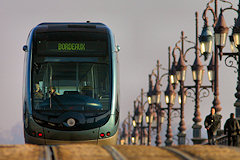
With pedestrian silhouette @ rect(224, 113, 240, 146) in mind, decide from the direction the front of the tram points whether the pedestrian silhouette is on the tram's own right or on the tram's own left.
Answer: on the tram's own left

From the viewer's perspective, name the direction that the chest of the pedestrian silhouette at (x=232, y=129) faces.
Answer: away from the camera

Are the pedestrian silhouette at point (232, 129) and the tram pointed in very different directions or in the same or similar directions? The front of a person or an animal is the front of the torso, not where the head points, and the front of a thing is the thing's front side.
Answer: very different directions

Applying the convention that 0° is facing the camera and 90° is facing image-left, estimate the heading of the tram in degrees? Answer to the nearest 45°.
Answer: approximately 0°

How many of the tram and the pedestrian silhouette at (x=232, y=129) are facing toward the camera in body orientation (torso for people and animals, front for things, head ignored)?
1
